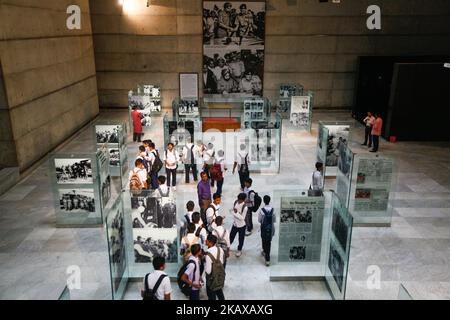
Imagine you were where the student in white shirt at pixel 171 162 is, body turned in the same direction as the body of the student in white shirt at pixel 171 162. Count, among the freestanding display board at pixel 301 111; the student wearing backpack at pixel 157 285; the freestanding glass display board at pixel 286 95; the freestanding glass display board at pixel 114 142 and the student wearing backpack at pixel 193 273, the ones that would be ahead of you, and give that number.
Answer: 2

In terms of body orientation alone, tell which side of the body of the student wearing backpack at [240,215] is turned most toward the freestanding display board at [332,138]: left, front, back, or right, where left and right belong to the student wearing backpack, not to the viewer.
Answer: back

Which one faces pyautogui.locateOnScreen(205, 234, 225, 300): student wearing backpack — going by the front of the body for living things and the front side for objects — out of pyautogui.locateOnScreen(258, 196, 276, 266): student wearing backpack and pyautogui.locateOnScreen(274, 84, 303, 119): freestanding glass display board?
the freestanding glass display board

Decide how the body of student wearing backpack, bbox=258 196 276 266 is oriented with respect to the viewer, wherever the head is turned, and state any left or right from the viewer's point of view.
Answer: facing away from the viewer

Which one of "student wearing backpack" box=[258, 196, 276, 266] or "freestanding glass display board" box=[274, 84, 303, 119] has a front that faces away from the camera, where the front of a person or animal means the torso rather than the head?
the student wearing backpack

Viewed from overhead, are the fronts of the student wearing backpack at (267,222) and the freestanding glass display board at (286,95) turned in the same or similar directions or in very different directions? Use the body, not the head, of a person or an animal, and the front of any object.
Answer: very different directions

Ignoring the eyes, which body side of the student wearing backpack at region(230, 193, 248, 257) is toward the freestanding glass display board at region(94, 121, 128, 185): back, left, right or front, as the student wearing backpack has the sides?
right
